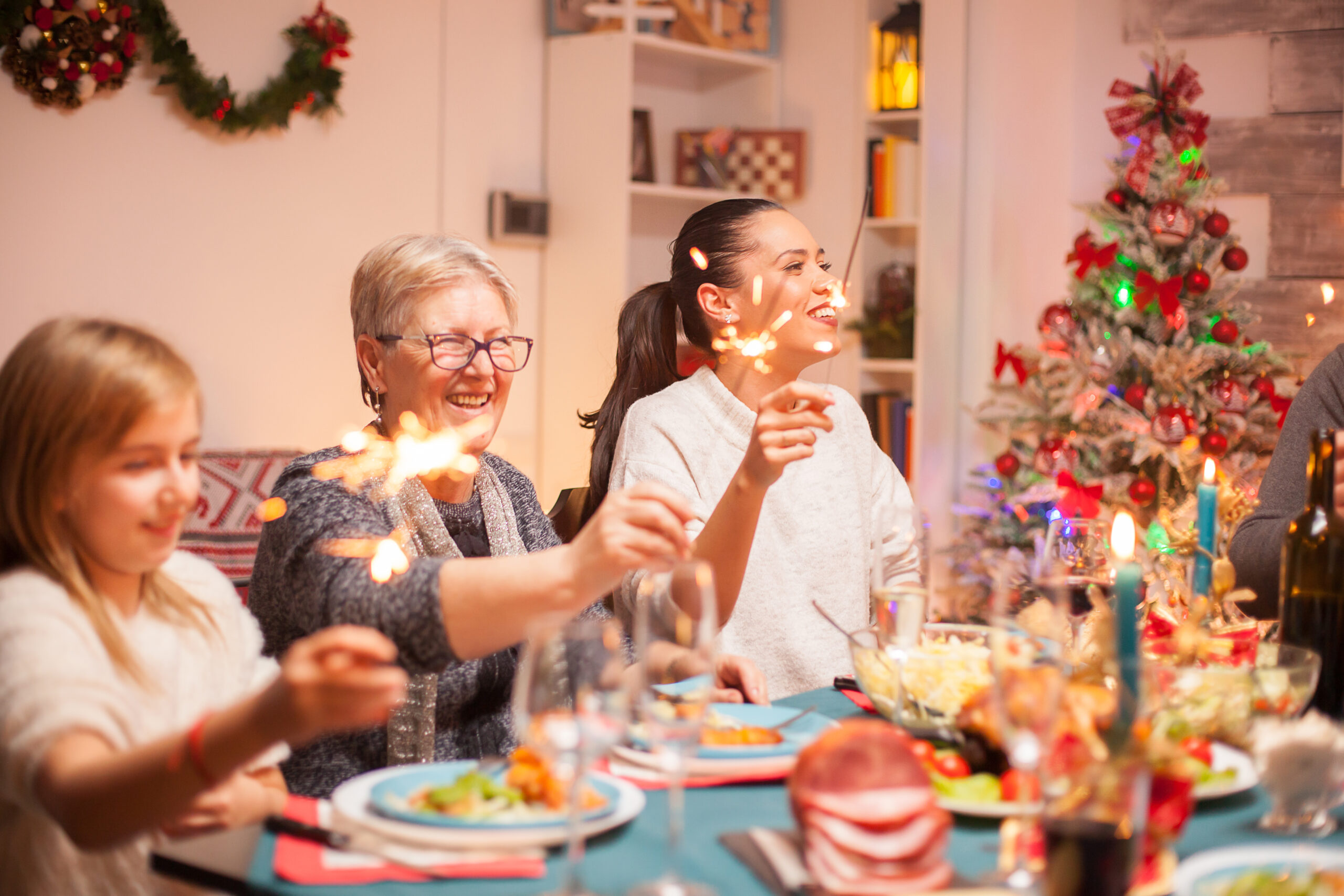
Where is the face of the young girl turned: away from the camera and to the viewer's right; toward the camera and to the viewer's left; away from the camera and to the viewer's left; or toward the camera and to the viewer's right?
toward the camera and to the viewer's right

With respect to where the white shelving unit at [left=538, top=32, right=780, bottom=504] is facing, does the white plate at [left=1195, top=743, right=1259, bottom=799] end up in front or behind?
in front

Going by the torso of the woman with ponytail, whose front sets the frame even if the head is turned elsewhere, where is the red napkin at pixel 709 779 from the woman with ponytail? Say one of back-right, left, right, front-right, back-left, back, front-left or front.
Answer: front-right

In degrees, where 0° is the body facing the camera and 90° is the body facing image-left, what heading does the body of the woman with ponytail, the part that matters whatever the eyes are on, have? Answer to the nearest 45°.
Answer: approximately 315°

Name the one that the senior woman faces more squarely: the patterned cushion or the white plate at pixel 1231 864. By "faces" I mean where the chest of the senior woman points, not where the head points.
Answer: the white plate

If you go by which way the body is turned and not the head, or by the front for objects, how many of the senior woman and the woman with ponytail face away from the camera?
0

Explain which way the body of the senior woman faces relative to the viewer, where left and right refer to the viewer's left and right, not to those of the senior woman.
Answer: facing the viewer and to the right of the viewer

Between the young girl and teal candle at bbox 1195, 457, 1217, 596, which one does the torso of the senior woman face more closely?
the teal candle

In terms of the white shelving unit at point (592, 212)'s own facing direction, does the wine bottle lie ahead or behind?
ahead

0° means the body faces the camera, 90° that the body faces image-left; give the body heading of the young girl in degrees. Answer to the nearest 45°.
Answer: approximately 315°

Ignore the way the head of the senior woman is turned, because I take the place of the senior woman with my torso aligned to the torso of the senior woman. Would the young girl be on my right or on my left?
on my right
